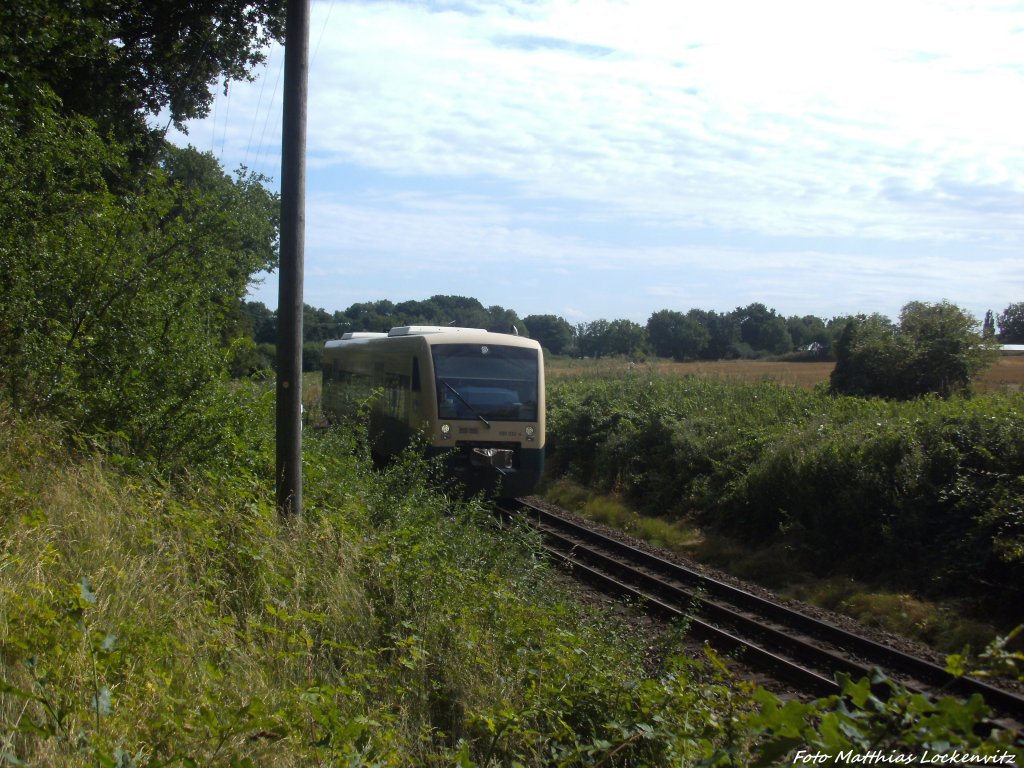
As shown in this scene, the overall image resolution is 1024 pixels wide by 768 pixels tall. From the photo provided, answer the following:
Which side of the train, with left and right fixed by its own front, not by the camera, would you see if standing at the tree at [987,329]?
left

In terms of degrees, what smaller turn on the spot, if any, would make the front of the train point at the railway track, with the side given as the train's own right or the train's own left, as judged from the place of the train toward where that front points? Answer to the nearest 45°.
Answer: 0° — it already faces it

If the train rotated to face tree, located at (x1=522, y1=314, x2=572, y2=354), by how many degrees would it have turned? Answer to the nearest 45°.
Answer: approximately 135° to its left

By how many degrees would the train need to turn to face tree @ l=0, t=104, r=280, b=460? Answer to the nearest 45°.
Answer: approximately 90° to its right

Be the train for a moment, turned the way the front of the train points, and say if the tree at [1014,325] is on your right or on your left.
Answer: on your left

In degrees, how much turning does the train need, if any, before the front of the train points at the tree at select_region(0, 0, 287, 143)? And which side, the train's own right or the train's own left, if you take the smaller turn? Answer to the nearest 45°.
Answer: approximately 45° to the train's own right

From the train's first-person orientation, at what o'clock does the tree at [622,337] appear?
The tree is roughly at 8 o'clock from the train.

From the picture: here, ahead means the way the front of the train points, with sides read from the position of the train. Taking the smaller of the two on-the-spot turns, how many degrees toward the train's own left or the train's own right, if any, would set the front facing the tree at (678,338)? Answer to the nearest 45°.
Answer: approximately 135° to the train's own left

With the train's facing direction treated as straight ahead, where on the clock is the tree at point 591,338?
The tree is roughly at 8 o'clock from the train.

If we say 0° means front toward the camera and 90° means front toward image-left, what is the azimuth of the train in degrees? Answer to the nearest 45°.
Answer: approximately 315°
